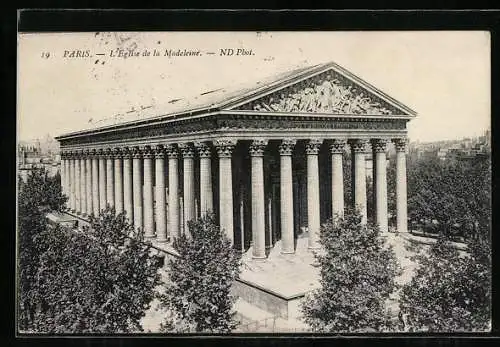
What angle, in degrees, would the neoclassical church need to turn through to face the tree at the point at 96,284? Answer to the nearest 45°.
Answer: approximately 90° to its right

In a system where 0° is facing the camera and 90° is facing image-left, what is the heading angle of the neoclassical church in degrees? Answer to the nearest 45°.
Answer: approximately 315°

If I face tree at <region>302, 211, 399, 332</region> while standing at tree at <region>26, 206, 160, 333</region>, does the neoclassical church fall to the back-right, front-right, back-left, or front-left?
front-left

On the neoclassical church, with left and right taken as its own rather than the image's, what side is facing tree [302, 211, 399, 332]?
front
